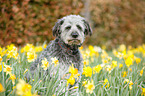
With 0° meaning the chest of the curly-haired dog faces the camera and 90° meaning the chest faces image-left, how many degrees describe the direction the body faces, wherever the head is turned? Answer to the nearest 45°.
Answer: approximately 315°
